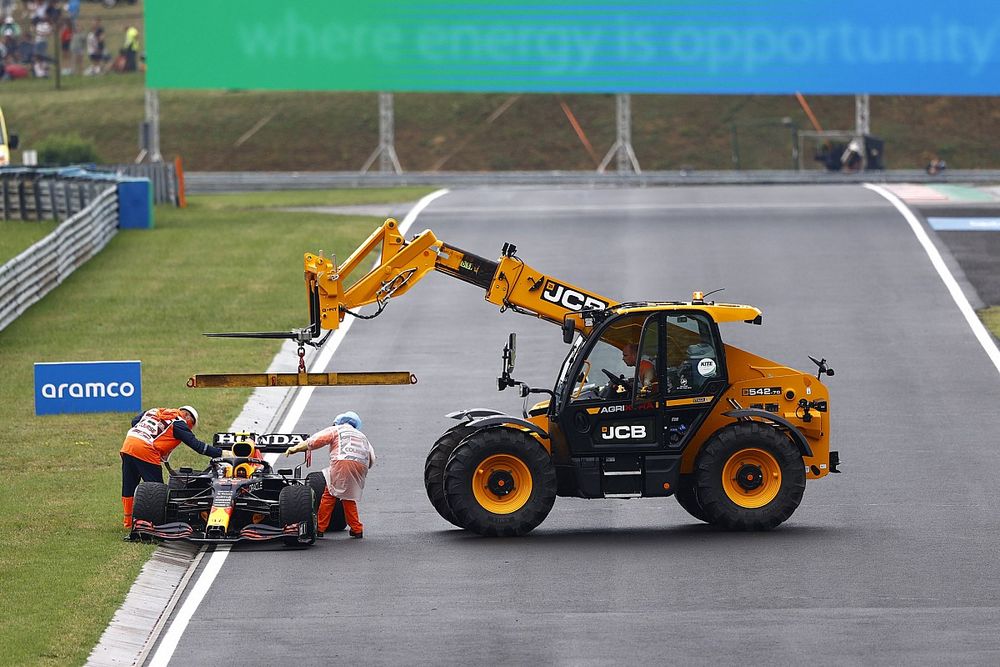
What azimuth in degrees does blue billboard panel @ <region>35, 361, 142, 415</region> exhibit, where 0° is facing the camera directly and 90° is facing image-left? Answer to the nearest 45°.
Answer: approximately 0°

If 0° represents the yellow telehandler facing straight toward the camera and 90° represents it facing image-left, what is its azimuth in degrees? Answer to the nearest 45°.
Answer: approximately 90°

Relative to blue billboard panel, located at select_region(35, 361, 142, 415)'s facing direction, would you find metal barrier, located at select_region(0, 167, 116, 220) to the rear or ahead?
to the rear

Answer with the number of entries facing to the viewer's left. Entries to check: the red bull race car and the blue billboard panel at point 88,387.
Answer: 0

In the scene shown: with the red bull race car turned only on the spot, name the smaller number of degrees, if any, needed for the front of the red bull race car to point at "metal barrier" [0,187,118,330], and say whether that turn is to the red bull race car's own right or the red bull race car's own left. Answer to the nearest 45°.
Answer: approximately 180°

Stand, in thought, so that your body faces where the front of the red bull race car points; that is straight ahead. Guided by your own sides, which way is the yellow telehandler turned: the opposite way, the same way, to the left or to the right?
to the right

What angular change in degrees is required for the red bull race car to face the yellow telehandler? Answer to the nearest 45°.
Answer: approximately 90° to its left

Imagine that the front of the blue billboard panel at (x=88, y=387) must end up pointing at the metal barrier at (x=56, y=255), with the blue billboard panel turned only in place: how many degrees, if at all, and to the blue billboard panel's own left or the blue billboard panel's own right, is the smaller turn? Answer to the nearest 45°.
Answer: approximately 180°

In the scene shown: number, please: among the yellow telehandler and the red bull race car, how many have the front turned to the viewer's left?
1

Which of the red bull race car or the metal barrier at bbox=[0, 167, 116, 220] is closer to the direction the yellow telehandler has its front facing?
the red bull race car

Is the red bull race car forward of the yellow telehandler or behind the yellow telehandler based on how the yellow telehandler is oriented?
forward
